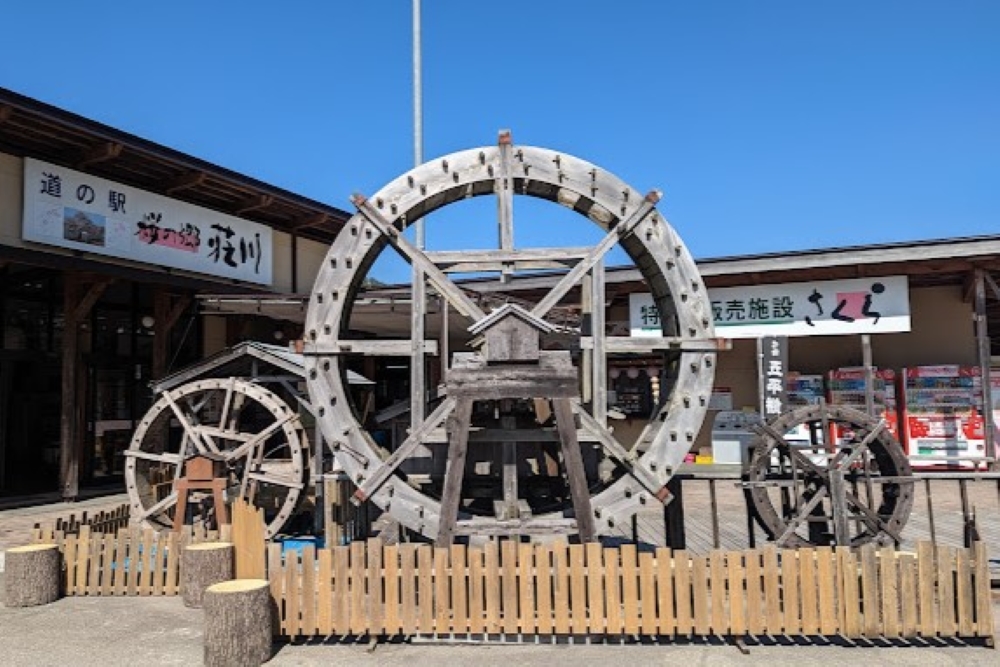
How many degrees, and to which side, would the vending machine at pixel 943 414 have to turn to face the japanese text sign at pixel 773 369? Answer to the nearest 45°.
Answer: approximately 45° to its right

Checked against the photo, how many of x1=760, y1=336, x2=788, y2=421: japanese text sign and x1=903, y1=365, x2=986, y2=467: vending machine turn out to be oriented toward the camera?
2

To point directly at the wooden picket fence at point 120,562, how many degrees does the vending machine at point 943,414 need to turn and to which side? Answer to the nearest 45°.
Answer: approximately 45° to its right

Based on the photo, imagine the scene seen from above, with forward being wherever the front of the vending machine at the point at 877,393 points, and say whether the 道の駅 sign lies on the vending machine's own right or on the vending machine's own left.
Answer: on the vending machine's own right

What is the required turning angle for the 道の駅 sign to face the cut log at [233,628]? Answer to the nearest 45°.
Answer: approximately 45° to its right

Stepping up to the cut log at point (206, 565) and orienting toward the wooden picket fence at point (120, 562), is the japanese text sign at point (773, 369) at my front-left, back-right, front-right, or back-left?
back-right

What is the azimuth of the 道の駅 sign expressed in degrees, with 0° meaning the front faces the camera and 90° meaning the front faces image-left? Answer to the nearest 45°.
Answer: approximately 315°

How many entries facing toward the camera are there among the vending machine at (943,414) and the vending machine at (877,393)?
2
